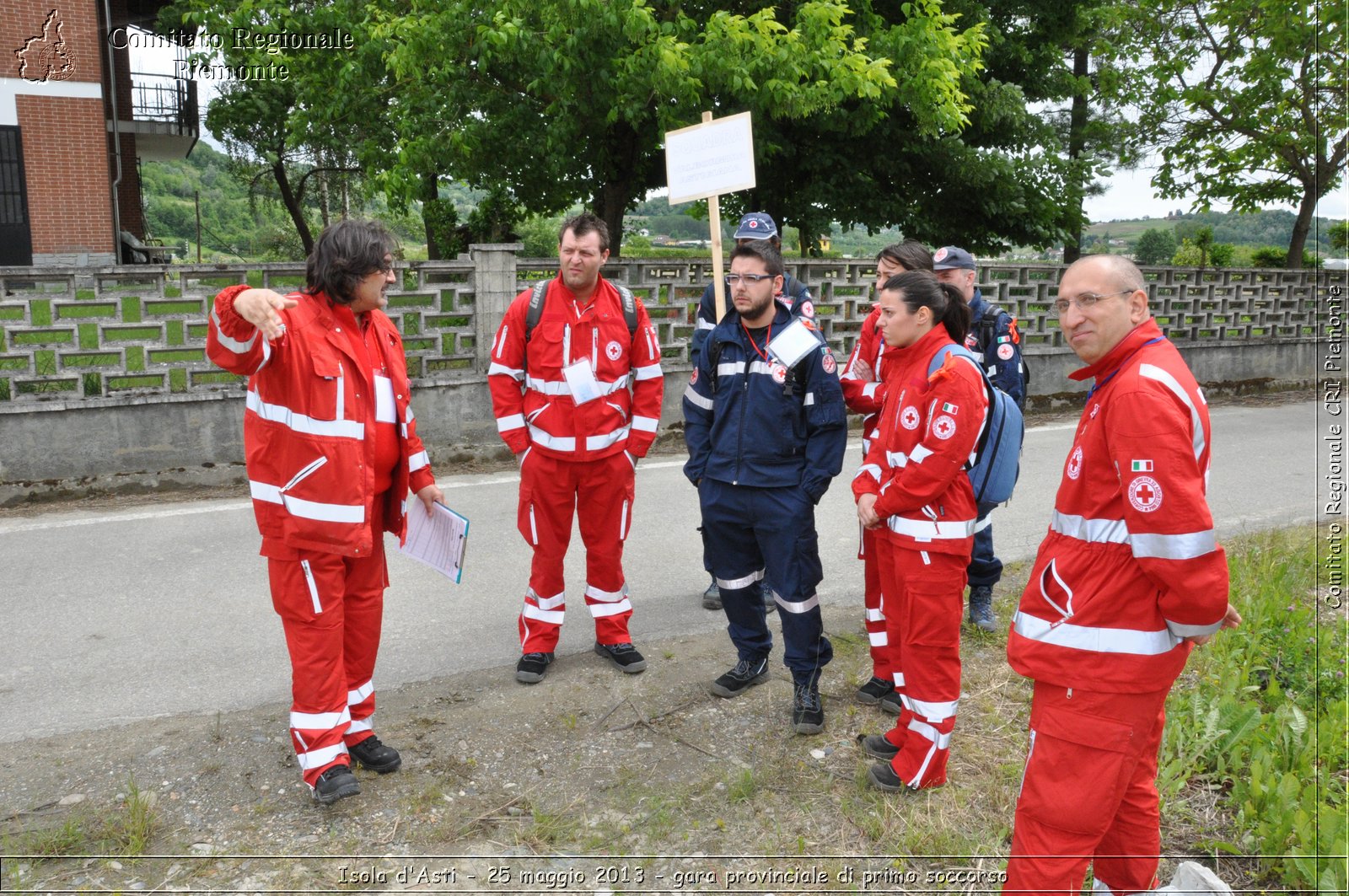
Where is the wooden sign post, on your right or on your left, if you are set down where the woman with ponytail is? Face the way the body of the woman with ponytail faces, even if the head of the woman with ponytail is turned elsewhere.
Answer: on your right

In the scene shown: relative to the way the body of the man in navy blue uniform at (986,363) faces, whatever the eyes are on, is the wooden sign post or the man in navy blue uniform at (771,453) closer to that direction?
the man in navy blue uniform

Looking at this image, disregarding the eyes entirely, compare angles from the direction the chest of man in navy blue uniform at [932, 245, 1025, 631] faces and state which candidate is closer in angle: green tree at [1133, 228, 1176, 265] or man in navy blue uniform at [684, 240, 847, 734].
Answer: the man in navy blue uniform

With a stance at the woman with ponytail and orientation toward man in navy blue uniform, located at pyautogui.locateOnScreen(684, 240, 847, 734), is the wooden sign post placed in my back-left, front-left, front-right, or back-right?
front-right

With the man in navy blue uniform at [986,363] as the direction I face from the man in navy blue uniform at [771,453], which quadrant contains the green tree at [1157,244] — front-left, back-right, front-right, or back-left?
front-left

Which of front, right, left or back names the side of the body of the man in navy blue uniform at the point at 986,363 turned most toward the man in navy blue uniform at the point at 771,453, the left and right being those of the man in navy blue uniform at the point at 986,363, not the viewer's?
front

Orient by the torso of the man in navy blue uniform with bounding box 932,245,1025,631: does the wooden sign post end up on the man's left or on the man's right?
on the man's right

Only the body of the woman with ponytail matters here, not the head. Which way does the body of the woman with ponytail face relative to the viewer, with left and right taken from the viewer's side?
facing to the left of the viewer

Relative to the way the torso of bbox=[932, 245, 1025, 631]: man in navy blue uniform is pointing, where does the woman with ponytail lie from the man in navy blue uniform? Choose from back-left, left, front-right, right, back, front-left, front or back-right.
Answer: front-left

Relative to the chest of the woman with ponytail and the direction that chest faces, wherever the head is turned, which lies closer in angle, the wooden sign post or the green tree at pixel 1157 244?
the wooden sign post

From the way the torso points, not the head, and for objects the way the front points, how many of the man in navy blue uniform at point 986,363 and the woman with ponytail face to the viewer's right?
0
